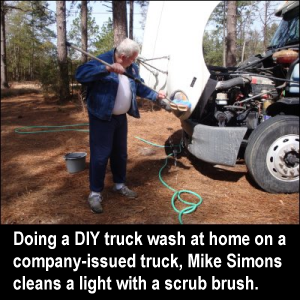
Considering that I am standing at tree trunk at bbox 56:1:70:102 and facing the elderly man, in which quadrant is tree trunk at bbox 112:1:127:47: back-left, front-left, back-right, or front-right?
front-left

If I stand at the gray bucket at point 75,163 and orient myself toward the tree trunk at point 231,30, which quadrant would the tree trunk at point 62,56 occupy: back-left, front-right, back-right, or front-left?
front-left

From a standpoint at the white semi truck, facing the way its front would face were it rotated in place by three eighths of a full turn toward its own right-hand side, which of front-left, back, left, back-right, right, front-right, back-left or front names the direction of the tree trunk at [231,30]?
front-left

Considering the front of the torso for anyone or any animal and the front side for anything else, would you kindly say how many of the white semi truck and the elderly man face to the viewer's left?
1

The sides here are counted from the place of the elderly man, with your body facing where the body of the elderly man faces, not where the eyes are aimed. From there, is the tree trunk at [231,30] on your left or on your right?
on your left

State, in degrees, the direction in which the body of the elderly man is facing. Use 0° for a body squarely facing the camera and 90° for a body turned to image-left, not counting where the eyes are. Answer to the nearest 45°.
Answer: approximately 315°

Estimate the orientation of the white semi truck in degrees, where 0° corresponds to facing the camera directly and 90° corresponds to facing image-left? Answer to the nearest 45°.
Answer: approximately 90°

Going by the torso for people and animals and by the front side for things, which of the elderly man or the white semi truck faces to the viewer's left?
the white semi truck

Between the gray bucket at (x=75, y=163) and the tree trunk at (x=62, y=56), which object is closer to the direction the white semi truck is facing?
the gray bucket

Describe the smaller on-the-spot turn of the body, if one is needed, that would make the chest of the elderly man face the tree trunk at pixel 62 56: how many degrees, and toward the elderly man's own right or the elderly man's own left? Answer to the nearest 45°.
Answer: approximately 135° to the elderly man's own left

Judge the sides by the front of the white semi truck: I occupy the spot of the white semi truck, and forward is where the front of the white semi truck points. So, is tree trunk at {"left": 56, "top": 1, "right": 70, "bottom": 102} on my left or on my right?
on my right

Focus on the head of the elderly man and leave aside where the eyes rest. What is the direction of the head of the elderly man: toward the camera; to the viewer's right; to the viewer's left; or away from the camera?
to the viewer's right
